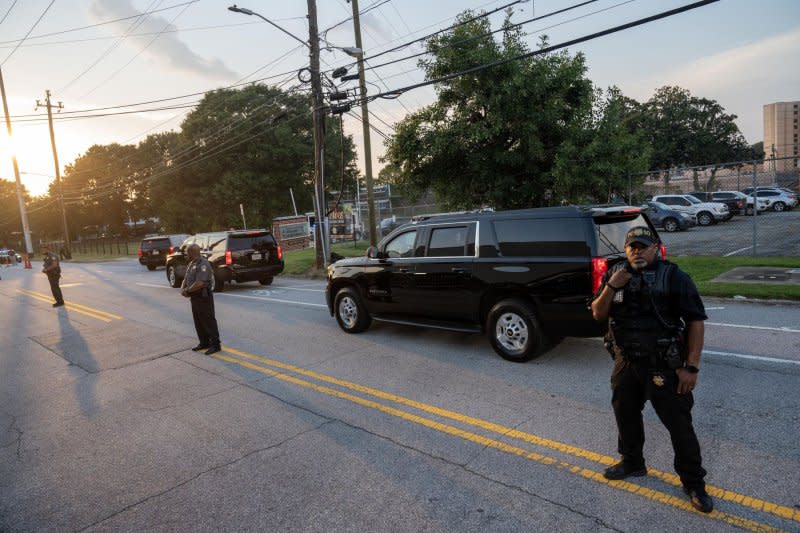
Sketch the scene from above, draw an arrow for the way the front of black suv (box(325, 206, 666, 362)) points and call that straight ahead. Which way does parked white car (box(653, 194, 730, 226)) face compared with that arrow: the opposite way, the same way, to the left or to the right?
the opposite way

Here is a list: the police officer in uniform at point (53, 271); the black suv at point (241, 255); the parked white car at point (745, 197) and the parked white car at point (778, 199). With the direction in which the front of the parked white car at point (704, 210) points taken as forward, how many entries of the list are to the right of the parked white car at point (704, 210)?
2

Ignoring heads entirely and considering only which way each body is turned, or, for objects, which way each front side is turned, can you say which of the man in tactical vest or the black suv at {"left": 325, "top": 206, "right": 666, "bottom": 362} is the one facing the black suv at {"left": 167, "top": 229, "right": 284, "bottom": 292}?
the black suv at {"left": 325, "top": 206, "right": 666, "bottom": 362}

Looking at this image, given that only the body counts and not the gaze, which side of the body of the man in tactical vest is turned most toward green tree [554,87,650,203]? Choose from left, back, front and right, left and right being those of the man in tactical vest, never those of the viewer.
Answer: back

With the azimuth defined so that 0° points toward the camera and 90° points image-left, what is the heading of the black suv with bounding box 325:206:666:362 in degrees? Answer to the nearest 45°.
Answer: approximately 135°

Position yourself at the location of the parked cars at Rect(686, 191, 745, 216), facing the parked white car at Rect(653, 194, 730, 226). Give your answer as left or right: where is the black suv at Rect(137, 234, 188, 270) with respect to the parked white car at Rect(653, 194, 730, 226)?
right

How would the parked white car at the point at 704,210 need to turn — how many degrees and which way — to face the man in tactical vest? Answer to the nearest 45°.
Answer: approximately 45° to its right

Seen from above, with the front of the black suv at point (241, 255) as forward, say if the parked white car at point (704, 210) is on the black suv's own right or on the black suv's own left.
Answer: on the black suv's own right

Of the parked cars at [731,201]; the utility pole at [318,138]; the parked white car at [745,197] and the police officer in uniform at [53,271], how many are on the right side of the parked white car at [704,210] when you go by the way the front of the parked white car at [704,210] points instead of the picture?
2

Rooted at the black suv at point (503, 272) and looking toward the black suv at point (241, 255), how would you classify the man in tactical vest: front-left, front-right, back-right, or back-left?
back-left

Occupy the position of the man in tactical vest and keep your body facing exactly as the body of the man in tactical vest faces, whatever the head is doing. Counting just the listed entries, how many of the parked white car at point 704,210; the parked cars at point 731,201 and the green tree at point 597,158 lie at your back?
3

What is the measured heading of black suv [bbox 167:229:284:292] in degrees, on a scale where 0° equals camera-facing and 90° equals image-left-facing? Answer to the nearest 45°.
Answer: approximately 135°

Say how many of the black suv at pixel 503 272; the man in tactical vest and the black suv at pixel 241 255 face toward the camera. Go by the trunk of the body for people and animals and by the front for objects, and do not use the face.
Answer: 1
